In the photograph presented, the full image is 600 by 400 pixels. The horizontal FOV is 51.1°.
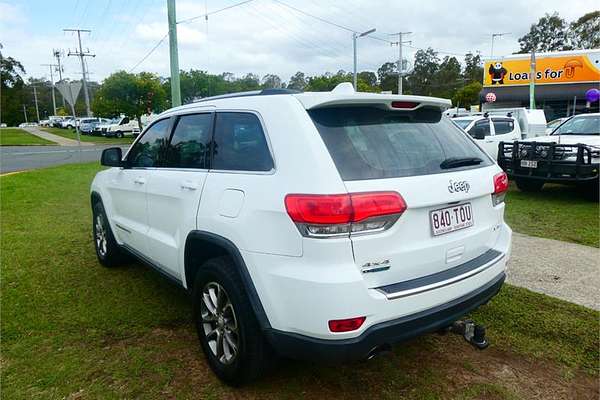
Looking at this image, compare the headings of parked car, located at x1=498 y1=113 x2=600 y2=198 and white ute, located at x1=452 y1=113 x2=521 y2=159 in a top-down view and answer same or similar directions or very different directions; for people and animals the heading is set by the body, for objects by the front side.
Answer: same or similar directions

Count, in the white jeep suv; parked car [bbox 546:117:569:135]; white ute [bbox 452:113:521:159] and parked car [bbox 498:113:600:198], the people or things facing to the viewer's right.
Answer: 0

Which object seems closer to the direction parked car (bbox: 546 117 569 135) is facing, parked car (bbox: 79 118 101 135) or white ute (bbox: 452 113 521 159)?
the white ute

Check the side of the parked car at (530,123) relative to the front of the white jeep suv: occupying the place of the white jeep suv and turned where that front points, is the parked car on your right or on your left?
on your right

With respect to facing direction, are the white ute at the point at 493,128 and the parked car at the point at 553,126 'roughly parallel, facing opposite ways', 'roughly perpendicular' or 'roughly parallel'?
roughly parallel

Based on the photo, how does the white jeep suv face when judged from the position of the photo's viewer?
facing away from the viewer and to the left of the viewer

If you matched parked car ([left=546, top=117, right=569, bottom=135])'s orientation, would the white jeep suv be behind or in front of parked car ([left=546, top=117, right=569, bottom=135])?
in front

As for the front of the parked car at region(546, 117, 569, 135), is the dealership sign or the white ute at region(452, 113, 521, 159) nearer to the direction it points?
the white ute

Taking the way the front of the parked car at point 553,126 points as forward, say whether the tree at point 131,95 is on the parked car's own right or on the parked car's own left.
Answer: on the parked car's own right

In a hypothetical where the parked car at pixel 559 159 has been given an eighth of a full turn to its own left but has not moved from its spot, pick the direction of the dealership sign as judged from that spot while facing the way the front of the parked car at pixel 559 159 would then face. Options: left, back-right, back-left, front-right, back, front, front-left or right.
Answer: back
